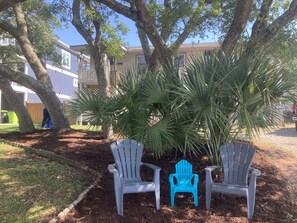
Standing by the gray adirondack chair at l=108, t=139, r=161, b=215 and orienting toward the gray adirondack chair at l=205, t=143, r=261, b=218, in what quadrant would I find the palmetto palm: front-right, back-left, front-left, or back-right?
front-left

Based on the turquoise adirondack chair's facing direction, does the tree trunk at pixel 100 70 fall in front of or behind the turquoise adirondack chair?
behind

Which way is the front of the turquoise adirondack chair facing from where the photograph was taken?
facing the viewer

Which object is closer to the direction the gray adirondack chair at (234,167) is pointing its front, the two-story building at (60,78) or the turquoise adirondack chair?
the turquoise adirondack chair

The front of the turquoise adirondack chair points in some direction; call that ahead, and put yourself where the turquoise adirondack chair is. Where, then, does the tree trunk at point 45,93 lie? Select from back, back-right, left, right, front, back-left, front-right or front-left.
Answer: back-right

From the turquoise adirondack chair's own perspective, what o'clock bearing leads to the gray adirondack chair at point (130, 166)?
The gray adirondack chair is roughly at 3 o'clock from the turquoise adirondack chair.

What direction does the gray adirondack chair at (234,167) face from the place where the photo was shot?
facing the viewer and to the left of the viewer

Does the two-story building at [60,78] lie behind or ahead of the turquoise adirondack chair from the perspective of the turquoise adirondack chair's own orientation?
behind

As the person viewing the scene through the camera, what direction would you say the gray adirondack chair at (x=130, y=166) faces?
facing the viewer and to the right of the viewer

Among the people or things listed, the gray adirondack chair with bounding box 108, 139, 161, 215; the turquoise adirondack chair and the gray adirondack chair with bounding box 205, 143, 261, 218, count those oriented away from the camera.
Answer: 0

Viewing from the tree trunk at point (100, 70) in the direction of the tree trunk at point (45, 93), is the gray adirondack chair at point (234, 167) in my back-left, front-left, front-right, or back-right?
back-left

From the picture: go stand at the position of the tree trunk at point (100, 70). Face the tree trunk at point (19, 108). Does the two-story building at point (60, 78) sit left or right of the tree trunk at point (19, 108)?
right

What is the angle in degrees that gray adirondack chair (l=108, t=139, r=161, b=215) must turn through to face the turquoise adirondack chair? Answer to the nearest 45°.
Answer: approximately 45° to its left

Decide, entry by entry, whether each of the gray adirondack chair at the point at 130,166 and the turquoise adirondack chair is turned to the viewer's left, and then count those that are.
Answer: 0
